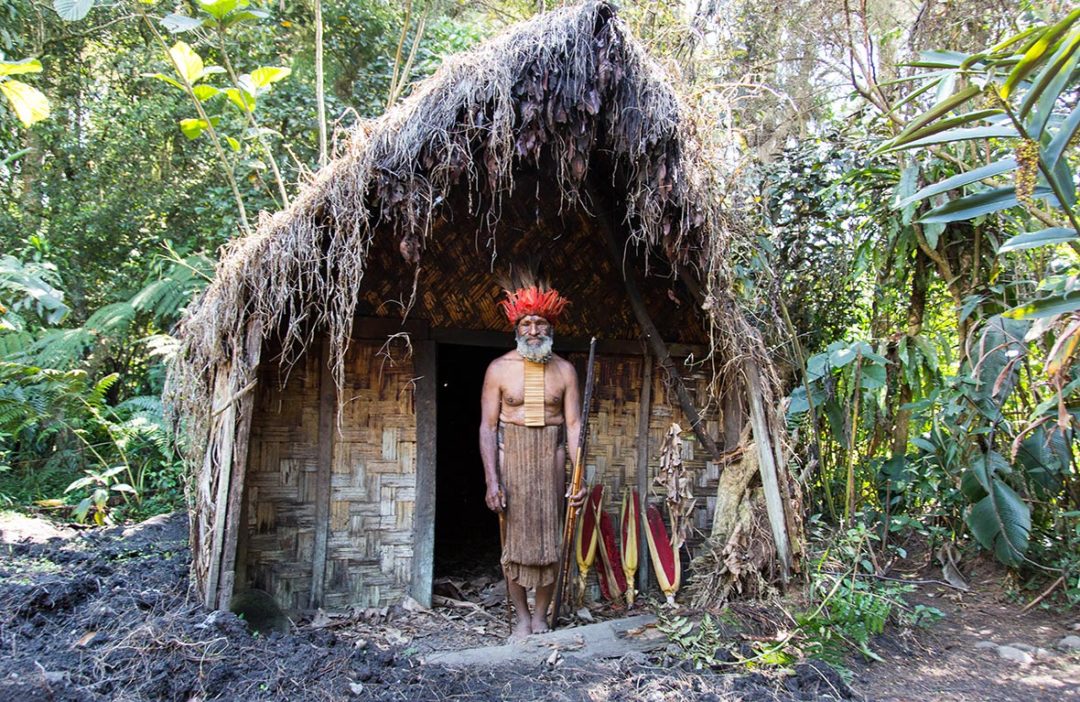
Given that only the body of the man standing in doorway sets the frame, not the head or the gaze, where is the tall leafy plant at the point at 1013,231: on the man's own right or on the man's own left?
on the man's own left

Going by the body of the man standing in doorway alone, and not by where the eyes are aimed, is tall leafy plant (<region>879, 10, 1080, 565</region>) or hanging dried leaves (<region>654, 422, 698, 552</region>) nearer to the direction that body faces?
the tall leafy plant

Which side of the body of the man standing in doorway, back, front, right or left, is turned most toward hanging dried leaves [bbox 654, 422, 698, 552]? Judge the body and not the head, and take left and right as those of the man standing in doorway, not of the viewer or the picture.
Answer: left

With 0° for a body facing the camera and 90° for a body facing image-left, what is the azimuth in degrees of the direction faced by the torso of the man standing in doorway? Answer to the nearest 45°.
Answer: approximately 0°
